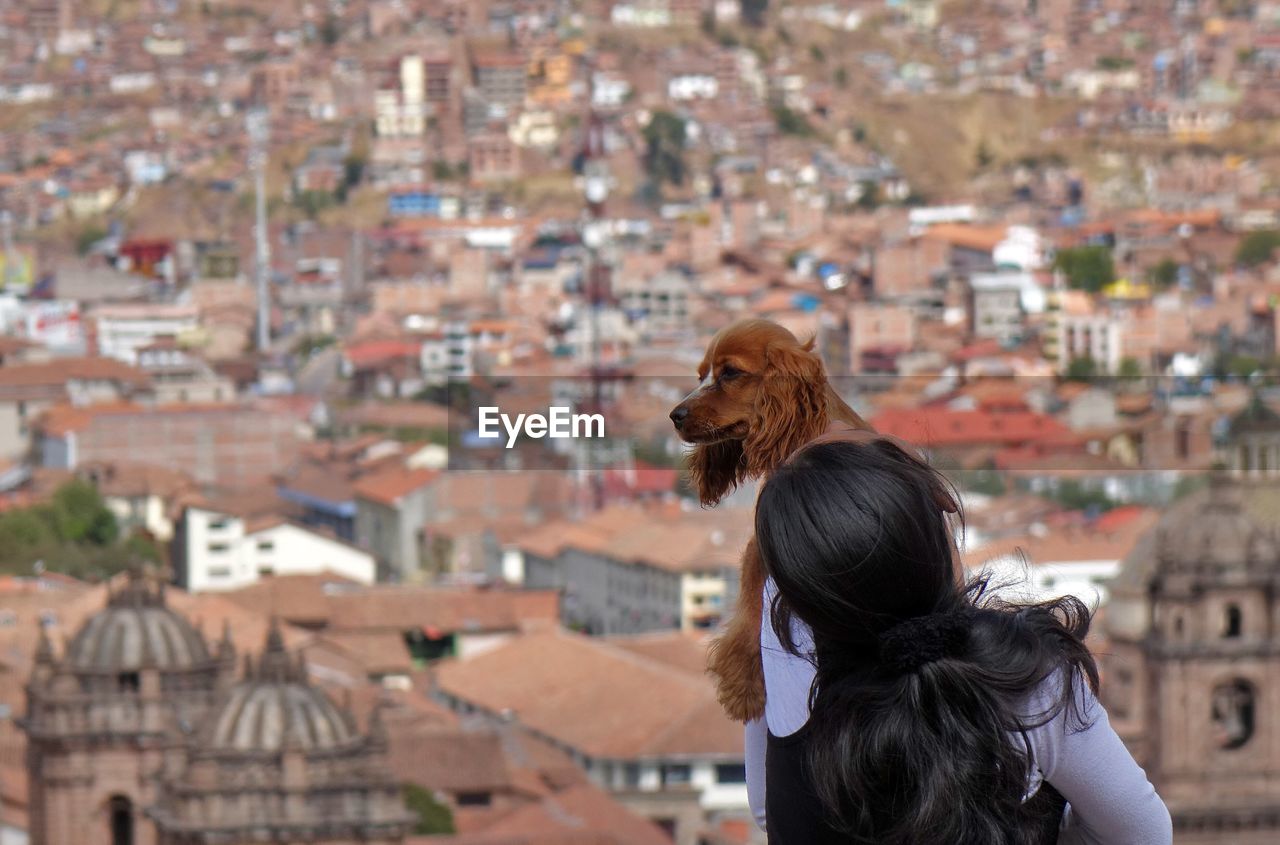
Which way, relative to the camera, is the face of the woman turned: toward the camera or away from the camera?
away from the camera

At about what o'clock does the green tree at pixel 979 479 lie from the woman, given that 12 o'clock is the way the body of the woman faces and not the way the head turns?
The green tree is roughly at 12 o'clock from the woman.

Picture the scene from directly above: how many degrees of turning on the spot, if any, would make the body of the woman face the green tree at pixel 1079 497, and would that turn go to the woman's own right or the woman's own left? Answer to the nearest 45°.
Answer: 0° — they already face it

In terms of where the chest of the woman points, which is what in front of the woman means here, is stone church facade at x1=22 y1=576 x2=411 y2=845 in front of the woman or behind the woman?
in front

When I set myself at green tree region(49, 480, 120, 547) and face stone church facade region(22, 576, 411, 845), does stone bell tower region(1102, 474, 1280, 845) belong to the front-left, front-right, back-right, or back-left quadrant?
front-left

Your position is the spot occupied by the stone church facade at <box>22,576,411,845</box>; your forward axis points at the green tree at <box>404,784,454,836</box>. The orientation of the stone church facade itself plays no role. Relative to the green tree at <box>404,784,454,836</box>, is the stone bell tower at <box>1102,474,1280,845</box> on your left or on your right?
right

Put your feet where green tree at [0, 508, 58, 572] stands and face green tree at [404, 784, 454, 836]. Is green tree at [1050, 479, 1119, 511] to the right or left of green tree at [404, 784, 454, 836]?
left

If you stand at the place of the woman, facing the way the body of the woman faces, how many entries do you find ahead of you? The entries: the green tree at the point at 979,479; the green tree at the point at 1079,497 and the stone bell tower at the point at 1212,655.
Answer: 3

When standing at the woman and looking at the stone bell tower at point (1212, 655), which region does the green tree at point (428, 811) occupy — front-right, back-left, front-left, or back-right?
front-left

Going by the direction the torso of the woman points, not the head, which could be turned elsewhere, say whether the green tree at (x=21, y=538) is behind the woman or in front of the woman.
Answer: in front

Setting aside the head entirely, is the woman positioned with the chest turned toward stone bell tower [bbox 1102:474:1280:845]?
yes

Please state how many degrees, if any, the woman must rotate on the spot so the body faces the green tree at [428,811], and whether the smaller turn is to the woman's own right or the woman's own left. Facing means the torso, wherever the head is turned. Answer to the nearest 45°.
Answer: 0° — they already face it

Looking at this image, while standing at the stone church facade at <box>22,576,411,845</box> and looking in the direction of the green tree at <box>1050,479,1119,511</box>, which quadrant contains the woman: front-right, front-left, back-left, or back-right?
back-right

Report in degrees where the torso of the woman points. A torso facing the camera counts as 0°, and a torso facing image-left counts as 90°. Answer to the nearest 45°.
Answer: approximately 180°
